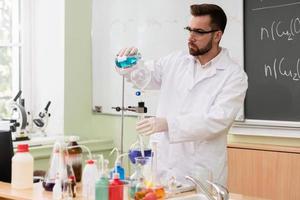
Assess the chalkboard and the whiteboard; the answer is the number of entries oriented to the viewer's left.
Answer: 0

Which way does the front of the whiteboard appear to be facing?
toward the camera

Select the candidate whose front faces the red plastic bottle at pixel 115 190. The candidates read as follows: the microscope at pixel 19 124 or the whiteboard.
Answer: the whiteboard

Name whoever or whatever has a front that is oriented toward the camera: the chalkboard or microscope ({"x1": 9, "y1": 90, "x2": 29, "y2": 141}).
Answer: the chalkboard

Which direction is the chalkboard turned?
toward the camera

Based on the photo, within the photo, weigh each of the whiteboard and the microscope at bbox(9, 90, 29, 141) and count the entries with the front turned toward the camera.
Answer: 1

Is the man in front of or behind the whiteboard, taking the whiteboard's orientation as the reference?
in front

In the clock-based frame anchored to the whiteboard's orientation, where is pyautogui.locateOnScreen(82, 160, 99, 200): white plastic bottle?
The white plastic bottle is roughly at 12 o'clock from the whiteboard.

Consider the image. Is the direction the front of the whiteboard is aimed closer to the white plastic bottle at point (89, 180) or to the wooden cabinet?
the white plastic bottle

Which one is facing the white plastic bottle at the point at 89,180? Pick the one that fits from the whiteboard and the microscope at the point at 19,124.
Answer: the whiteboard

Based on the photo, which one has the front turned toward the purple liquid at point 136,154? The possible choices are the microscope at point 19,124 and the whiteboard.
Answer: the whiteboard

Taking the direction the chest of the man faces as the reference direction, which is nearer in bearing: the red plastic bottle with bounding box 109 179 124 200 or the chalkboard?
the red plastic bottle

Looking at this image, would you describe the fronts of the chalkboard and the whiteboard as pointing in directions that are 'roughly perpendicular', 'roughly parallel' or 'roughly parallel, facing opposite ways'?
roughly parallel

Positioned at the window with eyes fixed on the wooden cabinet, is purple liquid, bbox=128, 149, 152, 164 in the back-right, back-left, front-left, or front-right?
front-right

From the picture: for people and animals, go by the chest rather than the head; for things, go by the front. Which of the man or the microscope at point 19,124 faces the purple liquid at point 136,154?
the man
